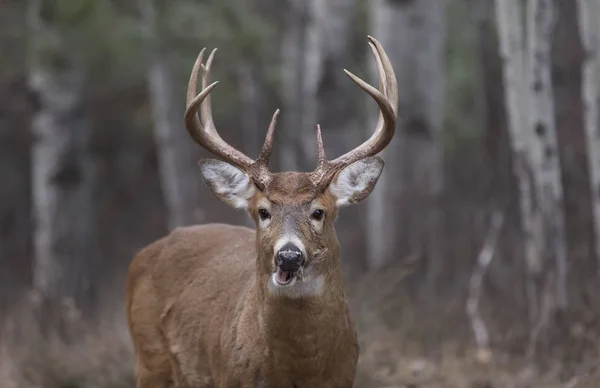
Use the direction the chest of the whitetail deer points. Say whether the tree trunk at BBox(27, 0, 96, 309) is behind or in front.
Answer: behind

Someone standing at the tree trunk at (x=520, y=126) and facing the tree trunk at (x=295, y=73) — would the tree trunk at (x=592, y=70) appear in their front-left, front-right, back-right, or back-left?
back-right

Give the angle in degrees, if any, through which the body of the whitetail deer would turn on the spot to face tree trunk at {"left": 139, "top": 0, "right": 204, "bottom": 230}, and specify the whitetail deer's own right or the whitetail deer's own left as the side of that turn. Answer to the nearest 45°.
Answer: approximately 135° to the whitetail deer's own left

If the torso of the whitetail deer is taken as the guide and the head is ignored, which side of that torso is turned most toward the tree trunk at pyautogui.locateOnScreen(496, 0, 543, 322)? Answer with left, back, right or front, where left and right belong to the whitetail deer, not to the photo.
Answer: left

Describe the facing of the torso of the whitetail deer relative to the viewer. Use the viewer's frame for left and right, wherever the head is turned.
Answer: facing the viewer and to the right of the viewer

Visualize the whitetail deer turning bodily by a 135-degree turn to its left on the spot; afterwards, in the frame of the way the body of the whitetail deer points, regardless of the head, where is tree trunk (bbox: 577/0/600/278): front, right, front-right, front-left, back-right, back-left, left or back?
front-right

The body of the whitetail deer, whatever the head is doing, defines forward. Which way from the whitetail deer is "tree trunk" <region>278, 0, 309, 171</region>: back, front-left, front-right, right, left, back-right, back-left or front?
back-left
